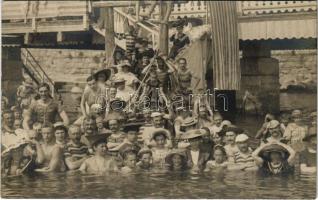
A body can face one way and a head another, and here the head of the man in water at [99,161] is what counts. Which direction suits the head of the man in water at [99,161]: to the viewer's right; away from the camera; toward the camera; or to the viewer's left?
toward the camera

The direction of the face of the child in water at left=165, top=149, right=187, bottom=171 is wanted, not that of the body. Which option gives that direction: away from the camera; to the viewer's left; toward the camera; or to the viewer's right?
toward the camera

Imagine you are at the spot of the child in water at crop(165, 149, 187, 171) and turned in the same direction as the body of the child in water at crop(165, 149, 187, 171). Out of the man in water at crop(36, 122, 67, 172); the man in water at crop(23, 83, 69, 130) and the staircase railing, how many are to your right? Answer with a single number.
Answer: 3

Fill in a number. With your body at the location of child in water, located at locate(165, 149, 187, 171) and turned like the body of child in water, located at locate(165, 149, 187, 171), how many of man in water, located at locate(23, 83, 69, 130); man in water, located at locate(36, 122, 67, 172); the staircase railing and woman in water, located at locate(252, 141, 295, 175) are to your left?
1

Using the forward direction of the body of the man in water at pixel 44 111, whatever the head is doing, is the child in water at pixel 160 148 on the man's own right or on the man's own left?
on the man's own left

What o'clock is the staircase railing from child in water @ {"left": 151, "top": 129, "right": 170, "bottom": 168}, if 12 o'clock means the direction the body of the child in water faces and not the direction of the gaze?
The staircase railing is roughly at 5 o'clock from the child in water.

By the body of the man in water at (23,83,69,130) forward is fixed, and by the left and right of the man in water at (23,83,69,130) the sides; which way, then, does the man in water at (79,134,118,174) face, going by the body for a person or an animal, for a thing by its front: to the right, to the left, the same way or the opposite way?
the same way

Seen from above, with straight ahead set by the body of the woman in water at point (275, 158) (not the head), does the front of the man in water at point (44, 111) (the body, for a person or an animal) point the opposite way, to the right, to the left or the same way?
the same way

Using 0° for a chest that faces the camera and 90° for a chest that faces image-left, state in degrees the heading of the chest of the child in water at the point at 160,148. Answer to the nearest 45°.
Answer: approximately 0°

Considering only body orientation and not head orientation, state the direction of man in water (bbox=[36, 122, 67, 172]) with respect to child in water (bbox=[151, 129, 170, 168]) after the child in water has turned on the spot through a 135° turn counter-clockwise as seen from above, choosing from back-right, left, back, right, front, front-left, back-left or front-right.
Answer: back-left

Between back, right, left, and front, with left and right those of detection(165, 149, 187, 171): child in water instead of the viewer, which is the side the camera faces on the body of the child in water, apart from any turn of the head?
front

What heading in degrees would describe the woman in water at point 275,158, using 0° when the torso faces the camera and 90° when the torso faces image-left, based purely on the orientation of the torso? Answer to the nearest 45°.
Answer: approximately 0°

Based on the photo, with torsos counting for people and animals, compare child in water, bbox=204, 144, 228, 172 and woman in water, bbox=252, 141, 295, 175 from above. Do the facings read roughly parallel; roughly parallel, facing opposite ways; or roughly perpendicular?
roughly parallel

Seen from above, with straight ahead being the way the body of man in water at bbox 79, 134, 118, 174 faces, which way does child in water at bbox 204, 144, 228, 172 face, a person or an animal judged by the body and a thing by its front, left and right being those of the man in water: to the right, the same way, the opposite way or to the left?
the same way

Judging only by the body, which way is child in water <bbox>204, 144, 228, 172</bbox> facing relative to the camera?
toward the camera

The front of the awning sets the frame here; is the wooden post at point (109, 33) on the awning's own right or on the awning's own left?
on the awning's own right
